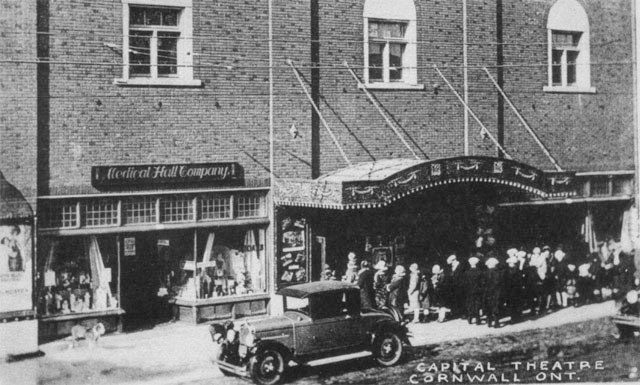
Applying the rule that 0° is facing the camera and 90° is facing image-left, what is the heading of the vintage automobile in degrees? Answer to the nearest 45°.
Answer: approximately 45°

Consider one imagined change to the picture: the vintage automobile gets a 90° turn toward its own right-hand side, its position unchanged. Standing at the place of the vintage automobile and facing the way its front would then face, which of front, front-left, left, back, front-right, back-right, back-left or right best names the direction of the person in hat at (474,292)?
right

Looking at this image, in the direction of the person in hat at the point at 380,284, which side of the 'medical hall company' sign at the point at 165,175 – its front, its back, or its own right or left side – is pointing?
left

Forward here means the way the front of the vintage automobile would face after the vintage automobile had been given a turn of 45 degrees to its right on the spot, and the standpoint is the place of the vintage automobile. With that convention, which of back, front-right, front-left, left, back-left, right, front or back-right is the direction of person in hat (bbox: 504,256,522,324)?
back-right

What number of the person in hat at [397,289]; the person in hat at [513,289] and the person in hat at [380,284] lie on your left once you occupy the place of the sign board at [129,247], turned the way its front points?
3

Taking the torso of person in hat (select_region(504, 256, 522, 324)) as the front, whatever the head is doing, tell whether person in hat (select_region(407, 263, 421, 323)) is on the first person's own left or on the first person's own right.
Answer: on the first person's own right

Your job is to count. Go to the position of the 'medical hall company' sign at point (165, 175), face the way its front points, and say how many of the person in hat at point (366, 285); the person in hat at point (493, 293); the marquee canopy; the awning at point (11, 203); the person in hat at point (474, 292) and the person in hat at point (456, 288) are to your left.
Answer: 5

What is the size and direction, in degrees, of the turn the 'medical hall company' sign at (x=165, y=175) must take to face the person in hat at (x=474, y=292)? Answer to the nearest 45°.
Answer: approximately 90° to its left

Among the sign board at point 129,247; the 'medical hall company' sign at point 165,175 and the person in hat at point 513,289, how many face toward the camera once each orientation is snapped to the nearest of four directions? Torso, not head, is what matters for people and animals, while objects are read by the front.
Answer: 3

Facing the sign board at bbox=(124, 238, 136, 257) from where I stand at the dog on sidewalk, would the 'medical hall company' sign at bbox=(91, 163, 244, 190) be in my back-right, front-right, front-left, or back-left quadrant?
front-right

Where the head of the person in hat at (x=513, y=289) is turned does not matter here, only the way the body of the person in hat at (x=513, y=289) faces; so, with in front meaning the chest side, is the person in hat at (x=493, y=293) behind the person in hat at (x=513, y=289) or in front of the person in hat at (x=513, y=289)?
in front

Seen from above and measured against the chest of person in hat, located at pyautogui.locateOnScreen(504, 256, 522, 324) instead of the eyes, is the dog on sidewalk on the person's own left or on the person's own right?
on the person's own right

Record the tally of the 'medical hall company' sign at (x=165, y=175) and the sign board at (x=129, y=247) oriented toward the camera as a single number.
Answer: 2

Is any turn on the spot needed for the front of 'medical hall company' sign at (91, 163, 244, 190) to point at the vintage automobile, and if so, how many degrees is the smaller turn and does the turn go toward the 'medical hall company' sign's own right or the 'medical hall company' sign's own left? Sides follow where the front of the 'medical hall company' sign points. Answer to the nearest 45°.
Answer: approximately 45° to the 'medical hall company' sign's own left

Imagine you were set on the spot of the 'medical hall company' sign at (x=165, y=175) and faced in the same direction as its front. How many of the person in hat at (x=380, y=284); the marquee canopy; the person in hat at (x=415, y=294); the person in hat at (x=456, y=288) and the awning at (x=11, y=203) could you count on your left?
4

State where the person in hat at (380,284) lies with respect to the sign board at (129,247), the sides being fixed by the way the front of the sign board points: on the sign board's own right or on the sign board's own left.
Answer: on the sign board's own left

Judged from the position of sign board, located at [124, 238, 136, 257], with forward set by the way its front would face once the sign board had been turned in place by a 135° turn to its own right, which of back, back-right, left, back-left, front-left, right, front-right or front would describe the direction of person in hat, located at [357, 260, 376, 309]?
back-right

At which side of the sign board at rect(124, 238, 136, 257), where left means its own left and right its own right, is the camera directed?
front
